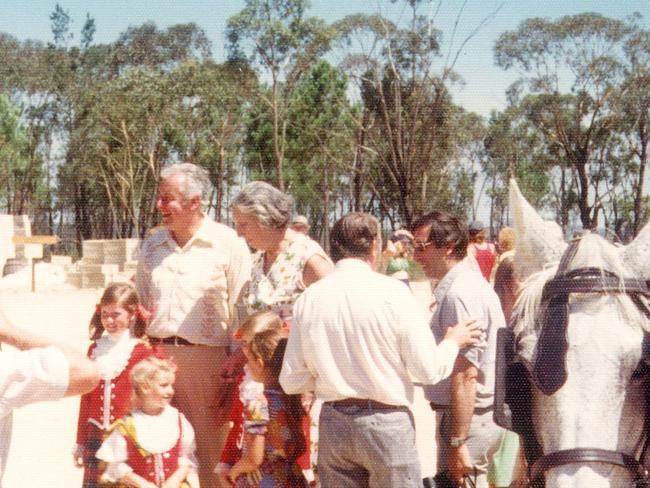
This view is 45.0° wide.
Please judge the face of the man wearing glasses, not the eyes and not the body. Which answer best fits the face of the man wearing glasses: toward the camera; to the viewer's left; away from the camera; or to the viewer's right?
to the viewer's left

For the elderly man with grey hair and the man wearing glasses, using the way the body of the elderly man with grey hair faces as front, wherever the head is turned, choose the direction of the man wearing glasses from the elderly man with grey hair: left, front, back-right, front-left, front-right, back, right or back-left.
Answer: left

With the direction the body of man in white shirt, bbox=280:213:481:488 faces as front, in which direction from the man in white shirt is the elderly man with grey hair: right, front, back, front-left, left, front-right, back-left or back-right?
front-left

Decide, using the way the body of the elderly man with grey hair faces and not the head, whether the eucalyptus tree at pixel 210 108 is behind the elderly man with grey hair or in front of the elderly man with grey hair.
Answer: behind

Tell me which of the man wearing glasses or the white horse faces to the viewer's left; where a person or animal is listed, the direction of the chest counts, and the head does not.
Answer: the man wearing glasses

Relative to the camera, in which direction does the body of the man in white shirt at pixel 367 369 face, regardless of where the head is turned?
away from the camera

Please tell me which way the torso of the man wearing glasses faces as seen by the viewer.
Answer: to the viewer's left

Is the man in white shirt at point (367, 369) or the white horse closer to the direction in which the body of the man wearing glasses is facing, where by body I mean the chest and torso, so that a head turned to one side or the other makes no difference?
the man in white shirt

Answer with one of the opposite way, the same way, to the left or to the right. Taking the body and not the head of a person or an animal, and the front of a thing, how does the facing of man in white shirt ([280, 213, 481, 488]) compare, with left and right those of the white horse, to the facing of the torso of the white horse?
the opposite way
